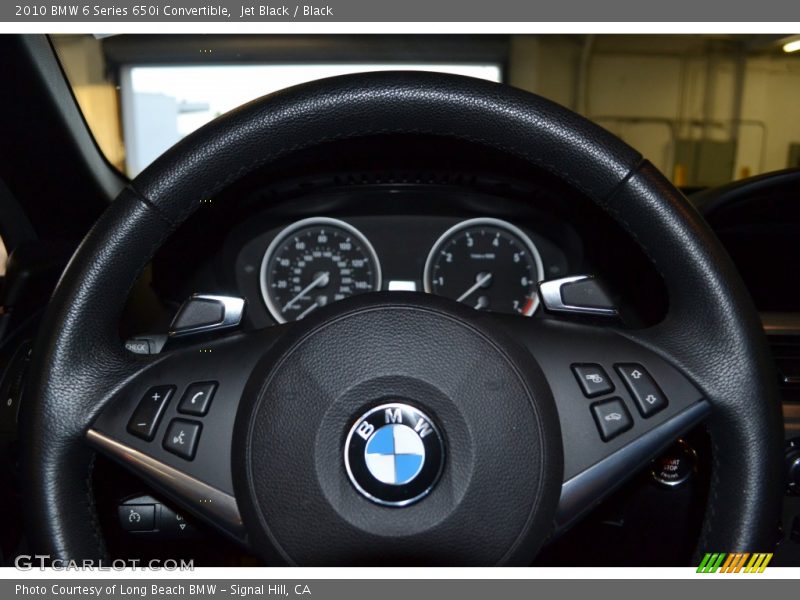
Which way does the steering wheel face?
toward the camera

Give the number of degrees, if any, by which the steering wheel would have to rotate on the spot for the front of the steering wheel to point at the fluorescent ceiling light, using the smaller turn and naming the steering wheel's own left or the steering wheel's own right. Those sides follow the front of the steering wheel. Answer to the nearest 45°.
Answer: approximately 135° to the steering wheel's own left
